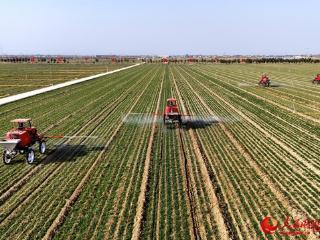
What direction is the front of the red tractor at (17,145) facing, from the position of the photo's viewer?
facing the viewer and to the left of the viewer

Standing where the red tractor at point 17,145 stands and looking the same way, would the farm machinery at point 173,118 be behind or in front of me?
behind
